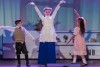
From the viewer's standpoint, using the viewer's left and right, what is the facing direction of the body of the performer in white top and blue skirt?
facing the viewer
